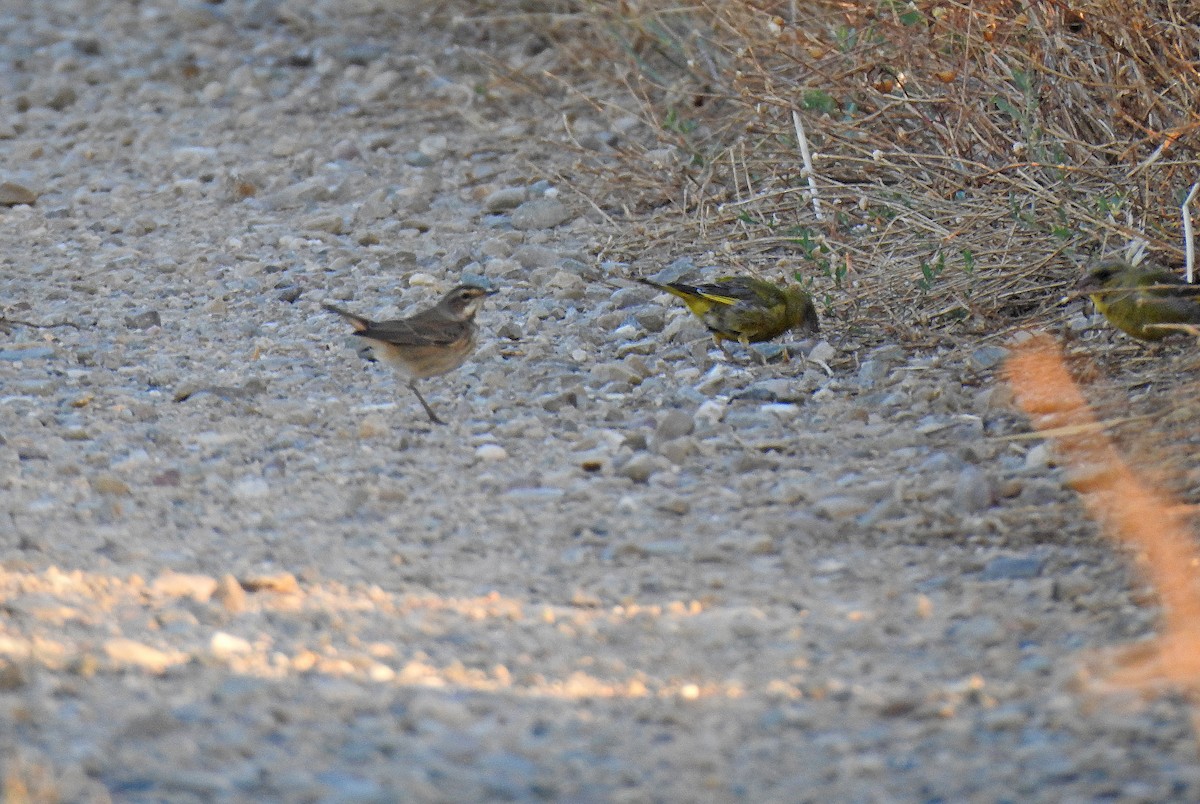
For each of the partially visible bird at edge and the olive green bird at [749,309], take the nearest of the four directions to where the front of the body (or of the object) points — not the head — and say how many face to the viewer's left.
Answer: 1

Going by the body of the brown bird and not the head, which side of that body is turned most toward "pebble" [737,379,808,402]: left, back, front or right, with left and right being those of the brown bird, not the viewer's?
front

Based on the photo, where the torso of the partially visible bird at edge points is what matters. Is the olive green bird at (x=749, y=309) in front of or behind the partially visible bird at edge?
in front

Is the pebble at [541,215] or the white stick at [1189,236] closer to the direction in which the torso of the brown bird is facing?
the white stick

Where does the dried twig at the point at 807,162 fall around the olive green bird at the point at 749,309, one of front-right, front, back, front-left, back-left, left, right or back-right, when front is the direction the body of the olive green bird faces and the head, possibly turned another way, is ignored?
left

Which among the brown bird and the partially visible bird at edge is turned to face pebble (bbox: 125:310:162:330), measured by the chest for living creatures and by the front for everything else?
the partially visible bird at edge

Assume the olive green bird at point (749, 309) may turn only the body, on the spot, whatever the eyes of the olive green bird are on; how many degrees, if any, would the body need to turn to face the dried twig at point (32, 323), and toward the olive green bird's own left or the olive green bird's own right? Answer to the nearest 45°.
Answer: approximately 180°

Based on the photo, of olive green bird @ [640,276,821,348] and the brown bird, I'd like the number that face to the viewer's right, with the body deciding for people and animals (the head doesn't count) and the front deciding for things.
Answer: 2

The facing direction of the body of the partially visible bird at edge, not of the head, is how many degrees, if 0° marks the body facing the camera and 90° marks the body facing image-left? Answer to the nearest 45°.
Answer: approximately 90°

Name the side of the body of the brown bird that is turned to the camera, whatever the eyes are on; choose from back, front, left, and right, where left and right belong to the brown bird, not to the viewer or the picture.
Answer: right

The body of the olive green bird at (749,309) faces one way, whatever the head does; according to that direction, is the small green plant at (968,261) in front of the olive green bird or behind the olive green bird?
in front

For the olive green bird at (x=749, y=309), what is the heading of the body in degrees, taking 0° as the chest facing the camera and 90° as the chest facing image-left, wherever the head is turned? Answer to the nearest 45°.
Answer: approximately 270°

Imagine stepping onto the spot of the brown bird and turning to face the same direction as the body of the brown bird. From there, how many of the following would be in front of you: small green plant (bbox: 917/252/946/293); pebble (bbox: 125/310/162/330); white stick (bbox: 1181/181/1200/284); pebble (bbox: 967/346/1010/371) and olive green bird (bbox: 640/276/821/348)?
4

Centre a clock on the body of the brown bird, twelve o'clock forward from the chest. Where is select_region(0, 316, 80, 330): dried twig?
The dried twig is roughly at 7 o'clock from the brown bird.
